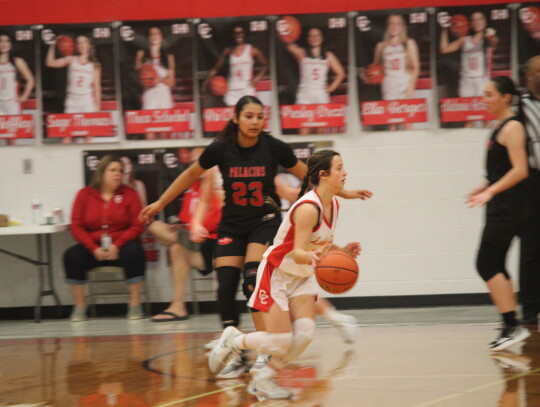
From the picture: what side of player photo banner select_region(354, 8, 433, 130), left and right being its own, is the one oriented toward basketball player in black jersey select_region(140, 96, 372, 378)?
front

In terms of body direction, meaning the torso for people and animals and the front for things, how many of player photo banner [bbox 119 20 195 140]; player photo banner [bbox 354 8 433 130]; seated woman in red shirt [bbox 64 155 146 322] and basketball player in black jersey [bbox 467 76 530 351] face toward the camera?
3

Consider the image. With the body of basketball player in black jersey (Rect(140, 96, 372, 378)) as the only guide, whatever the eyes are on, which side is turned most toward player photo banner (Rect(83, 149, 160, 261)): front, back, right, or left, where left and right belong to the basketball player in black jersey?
back

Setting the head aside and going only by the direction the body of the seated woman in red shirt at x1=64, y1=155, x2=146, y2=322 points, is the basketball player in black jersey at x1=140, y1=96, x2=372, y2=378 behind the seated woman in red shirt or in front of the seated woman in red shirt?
in front

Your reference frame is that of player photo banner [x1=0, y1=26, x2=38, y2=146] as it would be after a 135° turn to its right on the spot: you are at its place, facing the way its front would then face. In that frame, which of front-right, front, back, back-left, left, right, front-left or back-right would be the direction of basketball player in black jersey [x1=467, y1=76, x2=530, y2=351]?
back

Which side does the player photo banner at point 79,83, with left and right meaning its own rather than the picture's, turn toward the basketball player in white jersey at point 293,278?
front

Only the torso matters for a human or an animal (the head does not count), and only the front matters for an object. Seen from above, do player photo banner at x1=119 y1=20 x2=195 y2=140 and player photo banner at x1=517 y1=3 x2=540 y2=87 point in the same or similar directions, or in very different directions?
same or similar directions

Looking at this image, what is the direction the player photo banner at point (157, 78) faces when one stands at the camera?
facing the viewer

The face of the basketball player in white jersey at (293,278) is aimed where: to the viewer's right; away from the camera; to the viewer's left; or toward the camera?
to the viewer's right

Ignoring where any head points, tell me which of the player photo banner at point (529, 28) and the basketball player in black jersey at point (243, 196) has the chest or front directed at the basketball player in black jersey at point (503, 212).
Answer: the player photo banner

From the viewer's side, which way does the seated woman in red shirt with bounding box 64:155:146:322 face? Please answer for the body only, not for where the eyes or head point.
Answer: toward the camera

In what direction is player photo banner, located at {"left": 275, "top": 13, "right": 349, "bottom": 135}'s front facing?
toward the camera

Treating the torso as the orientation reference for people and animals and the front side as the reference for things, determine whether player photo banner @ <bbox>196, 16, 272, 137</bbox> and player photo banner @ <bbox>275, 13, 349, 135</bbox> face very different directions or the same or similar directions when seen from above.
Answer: same or similar directions

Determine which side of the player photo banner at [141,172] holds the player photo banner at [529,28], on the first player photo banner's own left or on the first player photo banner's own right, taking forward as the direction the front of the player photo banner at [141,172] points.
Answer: on the first player photo banner's own left

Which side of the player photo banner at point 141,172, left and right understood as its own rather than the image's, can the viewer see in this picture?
front

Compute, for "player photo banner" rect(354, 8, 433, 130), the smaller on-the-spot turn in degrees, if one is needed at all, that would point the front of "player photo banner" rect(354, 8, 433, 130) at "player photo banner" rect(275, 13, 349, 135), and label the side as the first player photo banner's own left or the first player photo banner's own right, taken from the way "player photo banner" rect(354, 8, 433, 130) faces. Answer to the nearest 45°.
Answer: approximately 90° to the first player photo banner's own right

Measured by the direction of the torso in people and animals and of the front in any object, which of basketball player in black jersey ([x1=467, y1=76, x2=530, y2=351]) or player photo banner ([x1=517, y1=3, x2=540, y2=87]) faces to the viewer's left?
the basketball player in black jersey

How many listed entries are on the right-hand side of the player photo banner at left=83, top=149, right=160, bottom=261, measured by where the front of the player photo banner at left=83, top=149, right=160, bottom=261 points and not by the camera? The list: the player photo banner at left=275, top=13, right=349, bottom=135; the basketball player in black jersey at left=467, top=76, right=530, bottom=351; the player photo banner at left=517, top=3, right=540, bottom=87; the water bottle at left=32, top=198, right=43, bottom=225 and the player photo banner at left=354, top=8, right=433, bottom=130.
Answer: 1

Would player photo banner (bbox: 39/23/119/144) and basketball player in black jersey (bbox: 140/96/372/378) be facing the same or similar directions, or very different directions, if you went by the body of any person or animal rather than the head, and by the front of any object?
same or similar directions

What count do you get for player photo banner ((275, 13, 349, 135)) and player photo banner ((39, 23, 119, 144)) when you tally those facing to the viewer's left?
0

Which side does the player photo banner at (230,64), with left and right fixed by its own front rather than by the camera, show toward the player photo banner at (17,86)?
right

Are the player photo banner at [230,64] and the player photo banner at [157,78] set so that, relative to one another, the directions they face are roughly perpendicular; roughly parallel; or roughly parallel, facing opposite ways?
roughly parallel
